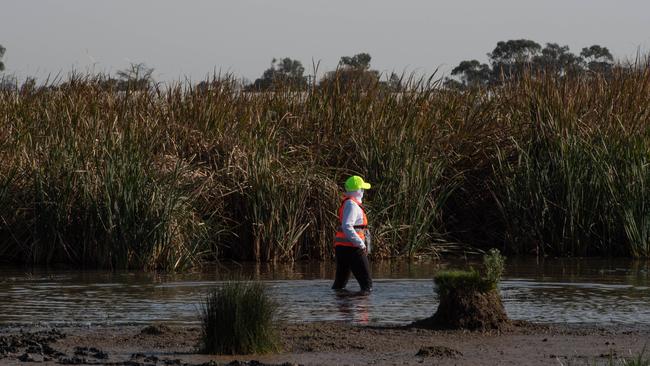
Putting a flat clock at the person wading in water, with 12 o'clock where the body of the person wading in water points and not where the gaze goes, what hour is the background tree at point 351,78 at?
The background tree is roughly at 9 o'clock from the person wading in water.

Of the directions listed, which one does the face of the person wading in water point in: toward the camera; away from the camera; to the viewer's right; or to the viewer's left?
to the viewer's right

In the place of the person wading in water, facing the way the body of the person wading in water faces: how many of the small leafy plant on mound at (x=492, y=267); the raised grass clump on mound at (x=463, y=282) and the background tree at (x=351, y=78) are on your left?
1

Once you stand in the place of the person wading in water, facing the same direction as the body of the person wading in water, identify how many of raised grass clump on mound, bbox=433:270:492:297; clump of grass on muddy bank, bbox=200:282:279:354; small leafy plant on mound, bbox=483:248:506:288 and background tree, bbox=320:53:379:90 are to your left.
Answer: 1

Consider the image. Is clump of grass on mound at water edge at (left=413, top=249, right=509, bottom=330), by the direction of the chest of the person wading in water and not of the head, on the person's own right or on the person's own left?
on the person's own right

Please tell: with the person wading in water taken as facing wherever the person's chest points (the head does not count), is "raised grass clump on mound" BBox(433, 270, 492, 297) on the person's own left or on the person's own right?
on the person's own right

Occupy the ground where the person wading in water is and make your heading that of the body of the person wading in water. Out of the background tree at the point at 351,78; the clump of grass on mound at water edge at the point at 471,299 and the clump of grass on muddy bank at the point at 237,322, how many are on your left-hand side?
1

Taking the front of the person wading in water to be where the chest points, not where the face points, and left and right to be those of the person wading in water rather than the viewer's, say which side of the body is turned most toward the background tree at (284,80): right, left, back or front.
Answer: left

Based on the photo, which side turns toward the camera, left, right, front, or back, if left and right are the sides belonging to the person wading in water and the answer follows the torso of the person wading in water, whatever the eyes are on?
right

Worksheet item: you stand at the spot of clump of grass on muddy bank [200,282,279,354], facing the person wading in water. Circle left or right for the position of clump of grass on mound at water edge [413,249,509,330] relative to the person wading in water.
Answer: right

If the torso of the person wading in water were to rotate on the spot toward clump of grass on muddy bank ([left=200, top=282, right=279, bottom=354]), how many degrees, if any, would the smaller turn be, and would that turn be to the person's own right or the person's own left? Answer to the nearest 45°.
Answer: approximately 90° to the person's own right
